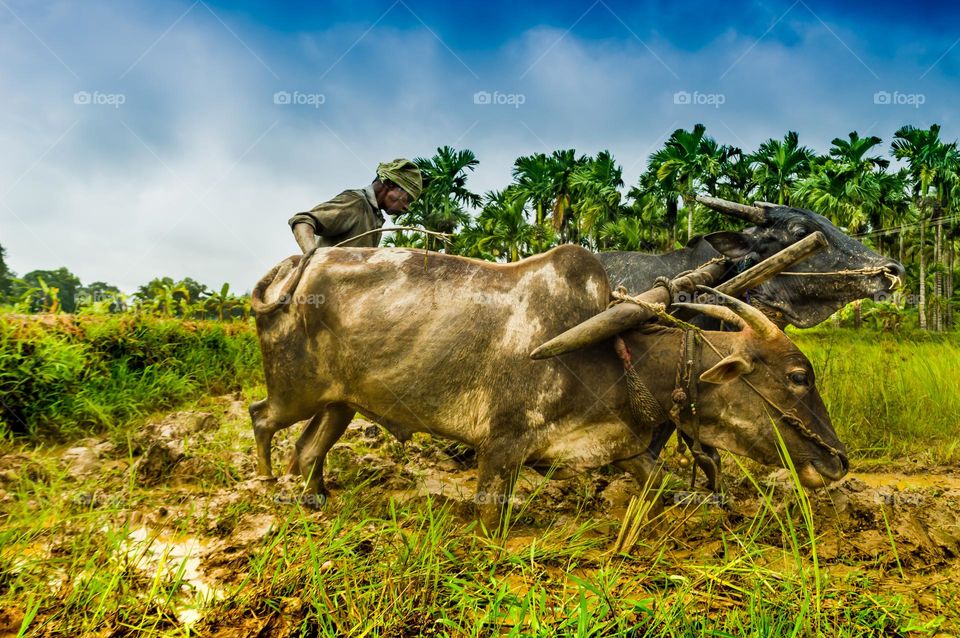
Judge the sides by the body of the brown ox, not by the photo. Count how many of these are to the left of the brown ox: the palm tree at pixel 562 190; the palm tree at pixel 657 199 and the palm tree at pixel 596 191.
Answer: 3

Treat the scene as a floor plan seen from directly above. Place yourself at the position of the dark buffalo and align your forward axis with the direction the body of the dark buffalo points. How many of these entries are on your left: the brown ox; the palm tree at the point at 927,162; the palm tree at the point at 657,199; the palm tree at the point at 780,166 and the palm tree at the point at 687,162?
4

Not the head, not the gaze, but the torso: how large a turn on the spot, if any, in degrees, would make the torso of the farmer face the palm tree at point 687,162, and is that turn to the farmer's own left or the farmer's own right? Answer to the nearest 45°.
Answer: approximately 45° to the farmer's own left

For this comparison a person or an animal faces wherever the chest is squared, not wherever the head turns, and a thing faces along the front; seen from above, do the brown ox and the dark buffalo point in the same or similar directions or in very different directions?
same or similar directions

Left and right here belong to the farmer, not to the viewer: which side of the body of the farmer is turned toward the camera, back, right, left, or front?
right

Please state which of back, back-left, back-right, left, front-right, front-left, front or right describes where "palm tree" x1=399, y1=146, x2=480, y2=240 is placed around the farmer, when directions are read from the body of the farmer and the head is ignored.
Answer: left

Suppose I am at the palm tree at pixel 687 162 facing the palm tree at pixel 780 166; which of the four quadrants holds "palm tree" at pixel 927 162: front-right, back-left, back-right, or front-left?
front-right

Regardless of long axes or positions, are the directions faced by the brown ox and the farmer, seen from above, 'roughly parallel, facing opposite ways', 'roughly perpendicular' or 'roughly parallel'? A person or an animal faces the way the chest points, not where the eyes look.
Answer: roughly parallel

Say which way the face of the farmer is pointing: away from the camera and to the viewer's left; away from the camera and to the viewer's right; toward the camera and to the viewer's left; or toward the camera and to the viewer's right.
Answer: toward the camera and to the viewer's right

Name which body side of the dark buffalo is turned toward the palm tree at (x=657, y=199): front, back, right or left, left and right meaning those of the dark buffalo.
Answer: left

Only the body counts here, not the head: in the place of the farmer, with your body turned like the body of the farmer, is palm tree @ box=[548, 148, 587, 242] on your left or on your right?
on your left

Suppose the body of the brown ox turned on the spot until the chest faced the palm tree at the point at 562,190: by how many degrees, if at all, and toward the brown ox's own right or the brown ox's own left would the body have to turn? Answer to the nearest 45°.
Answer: approximately 90° to the brown ox's own left

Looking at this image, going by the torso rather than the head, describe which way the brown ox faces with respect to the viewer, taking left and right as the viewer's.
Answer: facing to the right of the viewer

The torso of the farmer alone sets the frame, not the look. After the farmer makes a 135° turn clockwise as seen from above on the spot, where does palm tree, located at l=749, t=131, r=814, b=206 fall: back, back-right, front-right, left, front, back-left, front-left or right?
back

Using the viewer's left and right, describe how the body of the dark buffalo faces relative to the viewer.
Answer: facing to the right of the viewer

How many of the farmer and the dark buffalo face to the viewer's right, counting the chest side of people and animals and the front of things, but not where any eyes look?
2

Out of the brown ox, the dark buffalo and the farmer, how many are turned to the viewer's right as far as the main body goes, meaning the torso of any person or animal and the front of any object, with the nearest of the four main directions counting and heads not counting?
3

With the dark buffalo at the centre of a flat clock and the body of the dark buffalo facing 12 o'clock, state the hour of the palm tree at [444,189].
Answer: The palm tree is roughly at 8 o'clock from the dark buffalo.
